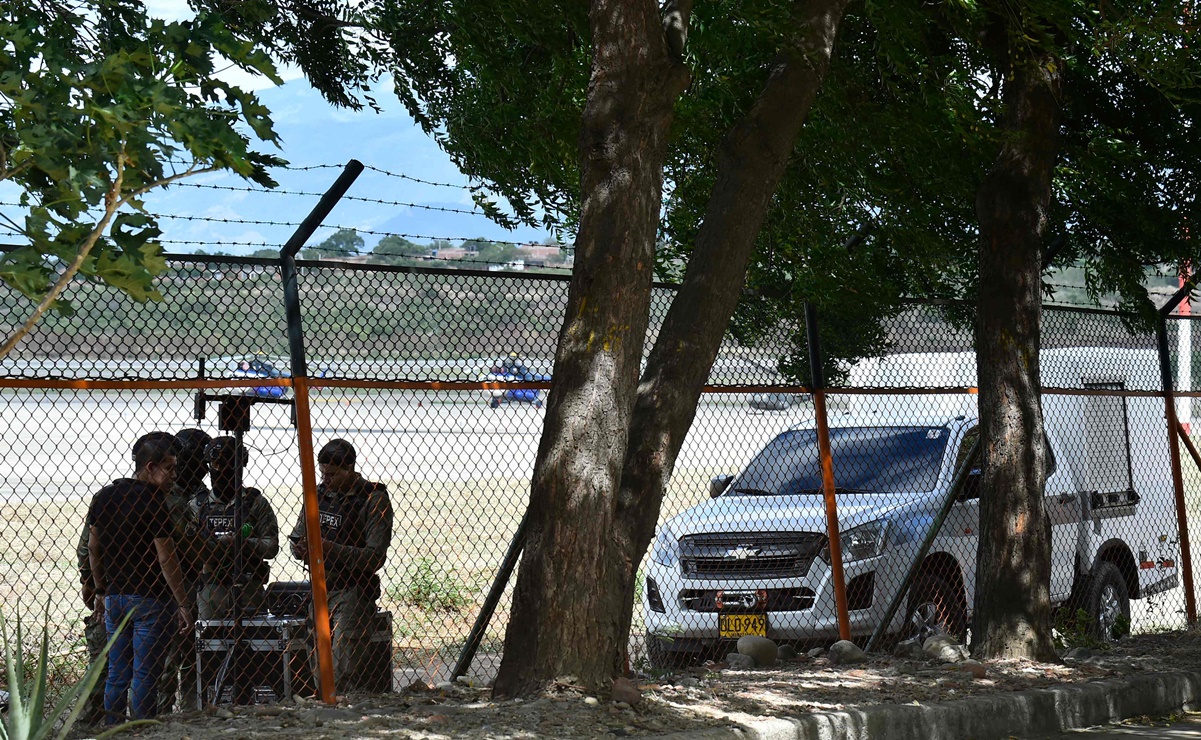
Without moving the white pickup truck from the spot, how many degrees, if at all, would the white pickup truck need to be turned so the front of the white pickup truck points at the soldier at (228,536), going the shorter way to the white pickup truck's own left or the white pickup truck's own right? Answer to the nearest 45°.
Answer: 0° — it already faces them

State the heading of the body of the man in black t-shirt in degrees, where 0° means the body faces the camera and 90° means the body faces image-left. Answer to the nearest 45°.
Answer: approximately 225°

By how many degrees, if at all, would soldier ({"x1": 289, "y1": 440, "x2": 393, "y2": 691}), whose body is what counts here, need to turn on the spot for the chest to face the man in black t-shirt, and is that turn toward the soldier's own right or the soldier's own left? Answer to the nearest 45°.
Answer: approximately 45° to the soldier's own right

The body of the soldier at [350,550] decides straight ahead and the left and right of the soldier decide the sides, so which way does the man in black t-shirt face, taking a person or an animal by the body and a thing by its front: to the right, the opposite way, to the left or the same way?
the opposite way

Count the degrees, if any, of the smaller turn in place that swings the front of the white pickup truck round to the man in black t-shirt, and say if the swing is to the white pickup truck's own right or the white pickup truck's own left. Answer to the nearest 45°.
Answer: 0° — it already faces them

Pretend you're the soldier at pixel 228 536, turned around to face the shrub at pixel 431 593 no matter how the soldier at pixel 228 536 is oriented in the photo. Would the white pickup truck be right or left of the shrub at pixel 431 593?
right

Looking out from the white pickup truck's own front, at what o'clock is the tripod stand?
The tripod stand is roughly at 12 o'clock from the white pickup truck.
